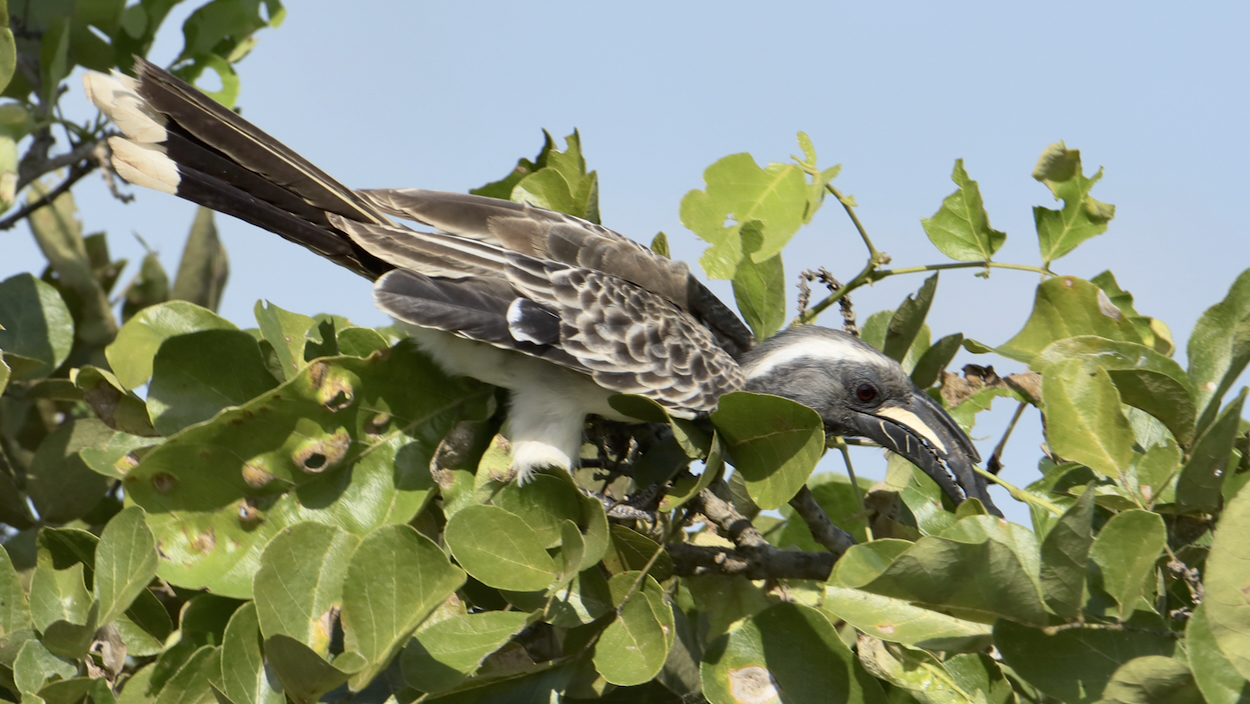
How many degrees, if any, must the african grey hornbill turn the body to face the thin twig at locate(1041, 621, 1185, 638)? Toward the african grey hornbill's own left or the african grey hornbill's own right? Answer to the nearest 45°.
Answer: approximately 45° to the african grey hornbill's own right

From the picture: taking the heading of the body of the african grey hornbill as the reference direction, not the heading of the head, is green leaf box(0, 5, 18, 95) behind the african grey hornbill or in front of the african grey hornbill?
behind

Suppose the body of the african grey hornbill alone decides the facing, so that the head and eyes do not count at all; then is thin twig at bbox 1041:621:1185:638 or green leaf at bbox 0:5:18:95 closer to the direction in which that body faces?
the thin twig

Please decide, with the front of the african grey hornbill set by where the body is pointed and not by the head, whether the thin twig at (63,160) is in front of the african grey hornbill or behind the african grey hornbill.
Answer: behind

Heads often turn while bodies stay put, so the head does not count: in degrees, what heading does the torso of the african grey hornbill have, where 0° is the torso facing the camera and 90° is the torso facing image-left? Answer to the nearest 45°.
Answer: approximately 270°

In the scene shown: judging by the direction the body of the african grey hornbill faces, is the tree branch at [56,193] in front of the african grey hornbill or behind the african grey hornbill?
behind

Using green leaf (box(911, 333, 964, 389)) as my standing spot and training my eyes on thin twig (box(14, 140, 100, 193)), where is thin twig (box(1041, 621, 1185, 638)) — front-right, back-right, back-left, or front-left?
back-left
